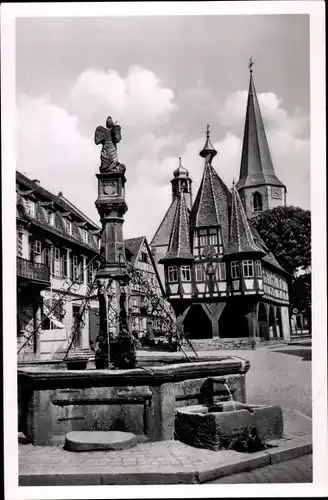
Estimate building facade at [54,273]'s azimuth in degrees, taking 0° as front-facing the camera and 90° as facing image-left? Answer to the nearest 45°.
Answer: approximately 315°

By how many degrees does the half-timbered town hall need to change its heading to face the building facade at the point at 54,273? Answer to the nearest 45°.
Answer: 0° — it already faces it

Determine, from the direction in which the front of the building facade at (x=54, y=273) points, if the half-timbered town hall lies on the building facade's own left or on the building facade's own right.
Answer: on the building facade's own left

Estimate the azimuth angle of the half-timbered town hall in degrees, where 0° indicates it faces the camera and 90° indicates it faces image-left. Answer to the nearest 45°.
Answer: approximately 0°

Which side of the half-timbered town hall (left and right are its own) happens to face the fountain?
front

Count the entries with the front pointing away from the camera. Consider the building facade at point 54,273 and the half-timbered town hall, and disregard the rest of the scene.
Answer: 0
